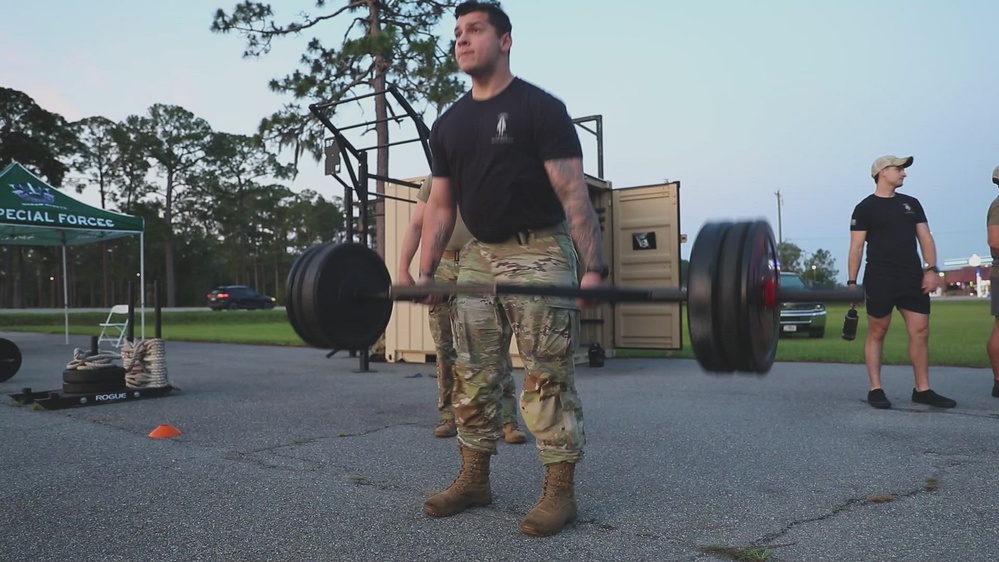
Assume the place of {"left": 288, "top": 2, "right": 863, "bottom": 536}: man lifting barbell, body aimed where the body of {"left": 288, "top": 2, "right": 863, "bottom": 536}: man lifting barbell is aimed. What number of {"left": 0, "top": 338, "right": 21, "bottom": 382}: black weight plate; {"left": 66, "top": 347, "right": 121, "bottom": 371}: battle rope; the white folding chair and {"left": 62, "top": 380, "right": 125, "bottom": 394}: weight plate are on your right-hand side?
4

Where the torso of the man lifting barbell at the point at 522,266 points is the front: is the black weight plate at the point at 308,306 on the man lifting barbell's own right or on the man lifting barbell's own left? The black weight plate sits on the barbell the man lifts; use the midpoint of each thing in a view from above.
on the man lifting barbell's own right

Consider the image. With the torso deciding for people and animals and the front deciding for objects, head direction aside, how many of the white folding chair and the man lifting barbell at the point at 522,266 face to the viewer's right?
0

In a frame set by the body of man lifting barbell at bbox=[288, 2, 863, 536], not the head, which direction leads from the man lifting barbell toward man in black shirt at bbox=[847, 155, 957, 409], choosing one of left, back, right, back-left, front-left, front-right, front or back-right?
back

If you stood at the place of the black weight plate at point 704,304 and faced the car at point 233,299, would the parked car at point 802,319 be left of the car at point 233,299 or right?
right

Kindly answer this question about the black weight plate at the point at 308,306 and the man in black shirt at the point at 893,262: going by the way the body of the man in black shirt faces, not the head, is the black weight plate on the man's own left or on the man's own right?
on the man's own right

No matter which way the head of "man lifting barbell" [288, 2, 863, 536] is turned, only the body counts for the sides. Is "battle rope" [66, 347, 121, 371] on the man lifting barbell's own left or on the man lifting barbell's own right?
on the man lifting barbell's own right

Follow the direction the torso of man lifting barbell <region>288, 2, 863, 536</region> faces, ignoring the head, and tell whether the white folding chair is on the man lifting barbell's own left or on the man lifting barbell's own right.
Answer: on the man lifting barbell's own right

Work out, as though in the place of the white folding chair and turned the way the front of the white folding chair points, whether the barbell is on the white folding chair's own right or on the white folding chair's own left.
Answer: on the white folding chair's own left

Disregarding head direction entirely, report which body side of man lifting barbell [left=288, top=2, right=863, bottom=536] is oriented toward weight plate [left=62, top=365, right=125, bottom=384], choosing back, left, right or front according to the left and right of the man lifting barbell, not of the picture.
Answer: right
